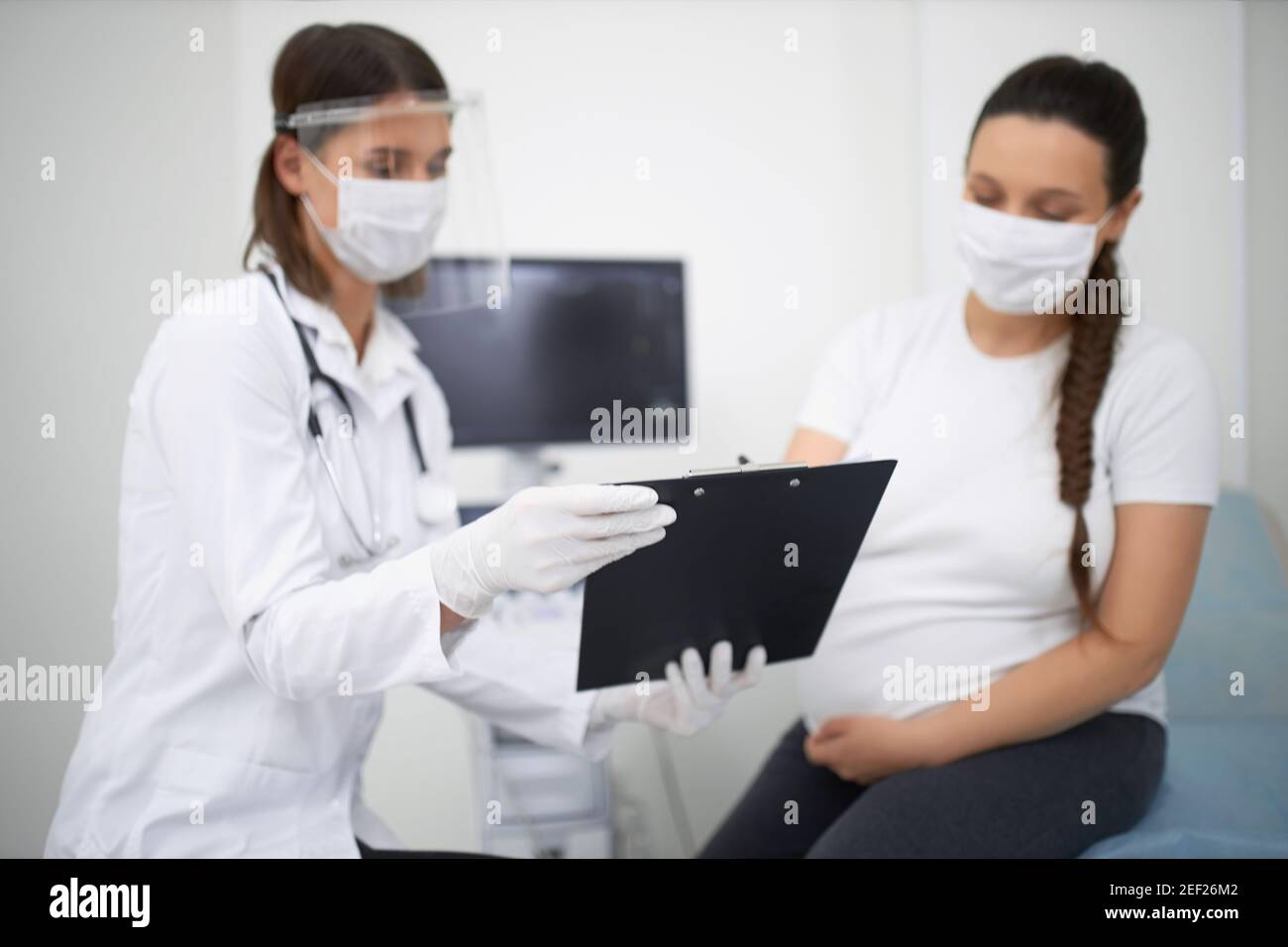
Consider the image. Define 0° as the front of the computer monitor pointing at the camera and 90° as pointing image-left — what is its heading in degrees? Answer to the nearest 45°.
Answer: approximately 0°

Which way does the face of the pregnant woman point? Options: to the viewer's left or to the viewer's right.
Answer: to the viewer's left

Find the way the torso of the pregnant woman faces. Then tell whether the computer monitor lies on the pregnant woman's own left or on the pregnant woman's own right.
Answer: on the pregnant woman's own right

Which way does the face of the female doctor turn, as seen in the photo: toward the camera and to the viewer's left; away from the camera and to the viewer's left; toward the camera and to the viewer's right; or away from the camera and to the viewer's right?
toward the camera and to the viewer's right
